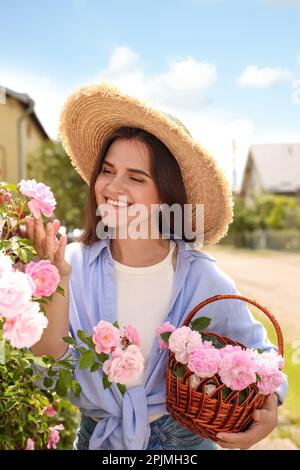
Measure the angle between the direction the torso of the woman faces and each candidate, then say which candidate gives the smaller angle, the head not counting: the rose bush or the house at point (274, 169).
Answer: the rose bush

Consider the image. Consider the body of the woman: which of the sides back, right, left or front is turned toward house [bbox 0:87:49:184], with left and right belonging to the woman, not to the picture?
back

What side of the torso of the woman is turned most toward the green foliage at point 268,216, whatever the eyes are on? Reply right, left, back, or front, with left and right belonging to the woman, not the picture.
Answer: back
